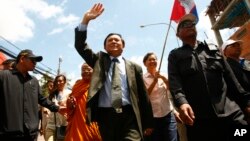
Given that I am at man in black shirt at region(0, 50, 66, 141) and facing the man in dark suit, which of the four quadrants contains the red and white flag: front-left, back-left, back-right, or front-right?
front-left

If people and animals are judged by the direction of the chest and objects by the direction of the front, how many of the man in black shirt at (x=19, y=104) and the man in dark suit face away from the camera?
0

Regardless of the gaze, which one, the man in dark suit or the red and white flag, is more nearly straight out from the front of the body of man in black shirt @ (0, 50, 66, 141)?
the man in dark suit

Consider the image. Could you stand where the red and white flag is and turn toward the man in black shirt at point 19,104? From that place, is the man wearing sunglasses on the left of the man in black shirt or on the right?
left

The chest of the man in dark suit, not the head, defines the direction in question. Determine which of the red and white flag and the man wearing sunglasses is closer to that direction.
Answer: the man wearing sunglasses

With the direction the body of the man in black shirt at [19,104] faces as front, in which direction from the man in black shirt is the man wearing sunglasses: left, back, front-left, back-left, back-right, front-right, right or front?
front

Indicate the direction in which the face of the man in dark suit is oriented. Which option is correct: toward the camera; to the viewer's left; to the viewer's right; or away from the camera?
toward the camera

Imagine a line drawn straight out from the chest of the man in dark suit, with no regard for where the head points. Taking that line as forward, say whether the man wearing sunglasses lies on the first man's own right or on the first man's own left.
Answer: on the first man's own left

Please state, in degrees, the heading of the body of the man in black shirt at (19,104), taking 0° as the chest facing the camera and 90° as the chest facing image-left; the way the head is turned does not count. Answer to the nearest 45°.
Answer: approximately 315°

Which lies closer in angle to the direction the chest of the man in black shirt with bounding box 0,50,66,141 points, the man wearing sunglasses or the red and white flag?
the man wearing sunglasses

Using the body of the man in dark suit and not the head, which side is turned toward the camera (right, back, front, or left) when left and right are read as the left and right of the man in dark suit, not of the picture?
front

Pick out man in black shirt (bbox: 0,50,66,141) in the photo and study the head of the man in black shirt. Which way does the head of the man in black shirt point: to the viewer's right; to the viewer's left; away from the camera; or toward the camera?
to the viewer's right
